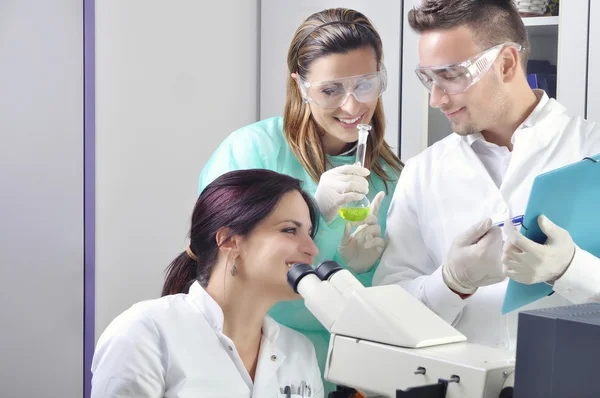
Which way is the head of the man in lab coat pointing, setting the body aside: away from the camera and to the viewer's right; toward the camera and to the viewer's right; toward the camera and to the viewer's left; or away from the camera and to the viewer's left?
toward the camera and to the viewer's left

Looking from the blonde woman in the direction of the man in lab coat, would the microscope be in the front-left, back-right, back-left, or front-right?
front-right

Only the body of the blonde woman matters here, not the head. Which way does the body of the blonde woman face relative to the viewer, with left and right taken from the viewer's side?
facing the viewer and to the right of the viewer

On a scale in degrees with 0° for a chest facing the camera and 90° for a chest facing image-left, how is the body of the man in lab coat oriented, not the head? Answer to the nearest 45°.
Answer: approximately 45°

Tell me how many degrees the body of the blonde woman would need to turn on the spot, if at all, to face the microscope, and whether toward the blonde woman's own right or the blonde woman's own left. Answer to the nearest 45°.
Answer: approximately 45° to the blonde woman's own right

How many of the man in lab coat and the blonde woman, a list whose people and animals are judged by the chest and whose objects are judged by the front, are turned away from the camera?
0

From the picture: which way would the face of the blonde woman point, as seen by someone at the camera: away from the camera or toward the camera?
toward the camera
